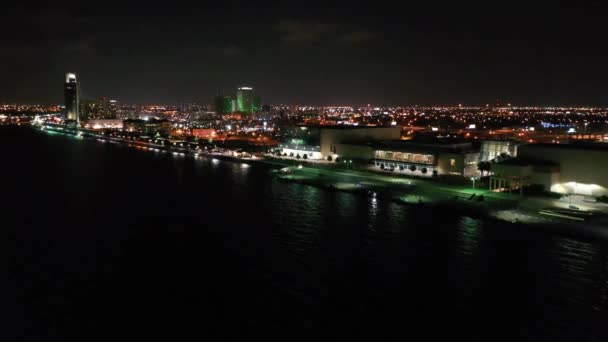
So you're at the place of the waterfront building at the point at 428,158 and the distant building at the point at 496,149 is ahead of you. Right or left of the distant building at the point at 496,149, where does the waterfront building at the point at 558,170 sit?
right

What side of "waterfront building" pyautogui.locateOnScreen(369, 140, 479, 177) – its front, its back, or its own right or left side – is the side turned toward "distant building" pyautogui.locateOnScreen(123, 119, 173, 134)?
right

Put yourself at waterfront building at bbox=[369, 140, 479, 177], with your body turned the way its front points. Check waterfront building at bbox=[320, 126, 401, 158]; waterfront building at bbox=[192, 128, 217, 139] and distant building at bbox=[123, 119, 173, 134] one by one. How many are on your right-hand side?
3

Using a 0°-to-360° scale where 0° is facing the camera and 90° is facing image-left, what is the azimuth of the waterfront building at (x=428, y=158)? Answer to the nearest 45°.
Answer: approximately 45°

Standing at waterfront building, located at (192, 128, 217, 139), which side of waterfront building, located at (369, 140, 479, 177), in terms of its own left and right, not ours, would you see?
right

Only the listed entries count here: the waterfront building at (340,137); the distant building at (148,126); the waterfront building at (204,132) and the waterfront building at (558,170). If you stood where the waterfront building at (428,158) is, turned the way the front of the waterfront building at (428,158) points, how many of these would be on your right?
3

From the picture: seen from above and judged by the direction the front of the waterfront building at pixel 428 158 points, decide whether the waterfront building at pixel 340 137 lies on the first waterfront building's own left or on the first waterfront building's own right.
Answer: on the first waterfront building's own right

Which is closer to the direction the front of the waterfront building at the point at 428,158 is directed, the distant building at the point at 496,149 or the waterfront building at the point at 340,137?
the waterfront building

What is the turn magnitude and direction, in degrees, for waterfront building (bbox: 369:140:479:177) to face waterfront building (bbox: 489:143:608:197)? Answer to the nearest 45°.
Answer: approximately 90° to its left

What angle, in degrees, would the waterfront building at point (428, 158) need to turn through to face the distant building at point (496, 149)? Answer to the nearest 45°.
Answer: approximately 135° to its left
